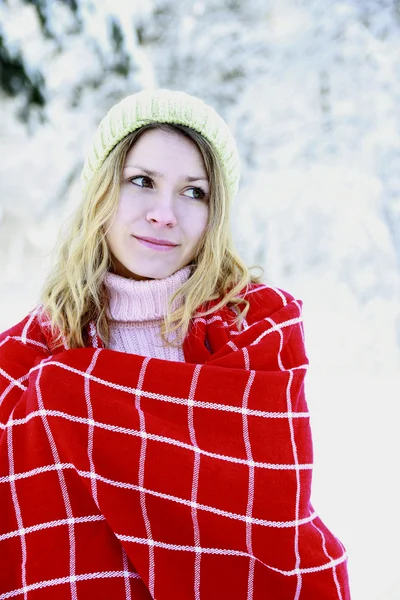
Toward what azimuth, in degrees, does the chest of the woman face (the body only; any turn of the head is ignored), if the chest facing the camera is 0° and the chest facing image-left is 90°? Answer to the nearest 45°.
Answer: approximately 0°
